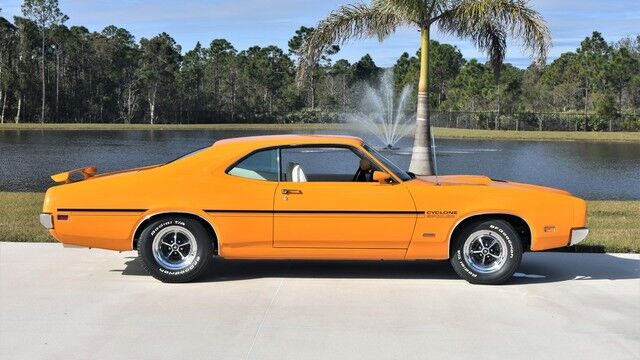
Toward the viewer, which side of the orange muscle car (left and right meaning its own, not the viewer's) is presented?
right

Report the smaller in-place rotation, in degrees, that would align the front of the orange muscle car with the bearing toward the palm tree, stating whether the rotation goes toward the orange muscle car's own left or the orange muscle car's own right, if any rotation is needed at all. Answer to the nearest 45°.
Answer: approximately 90° to the orange muscle car's own left
